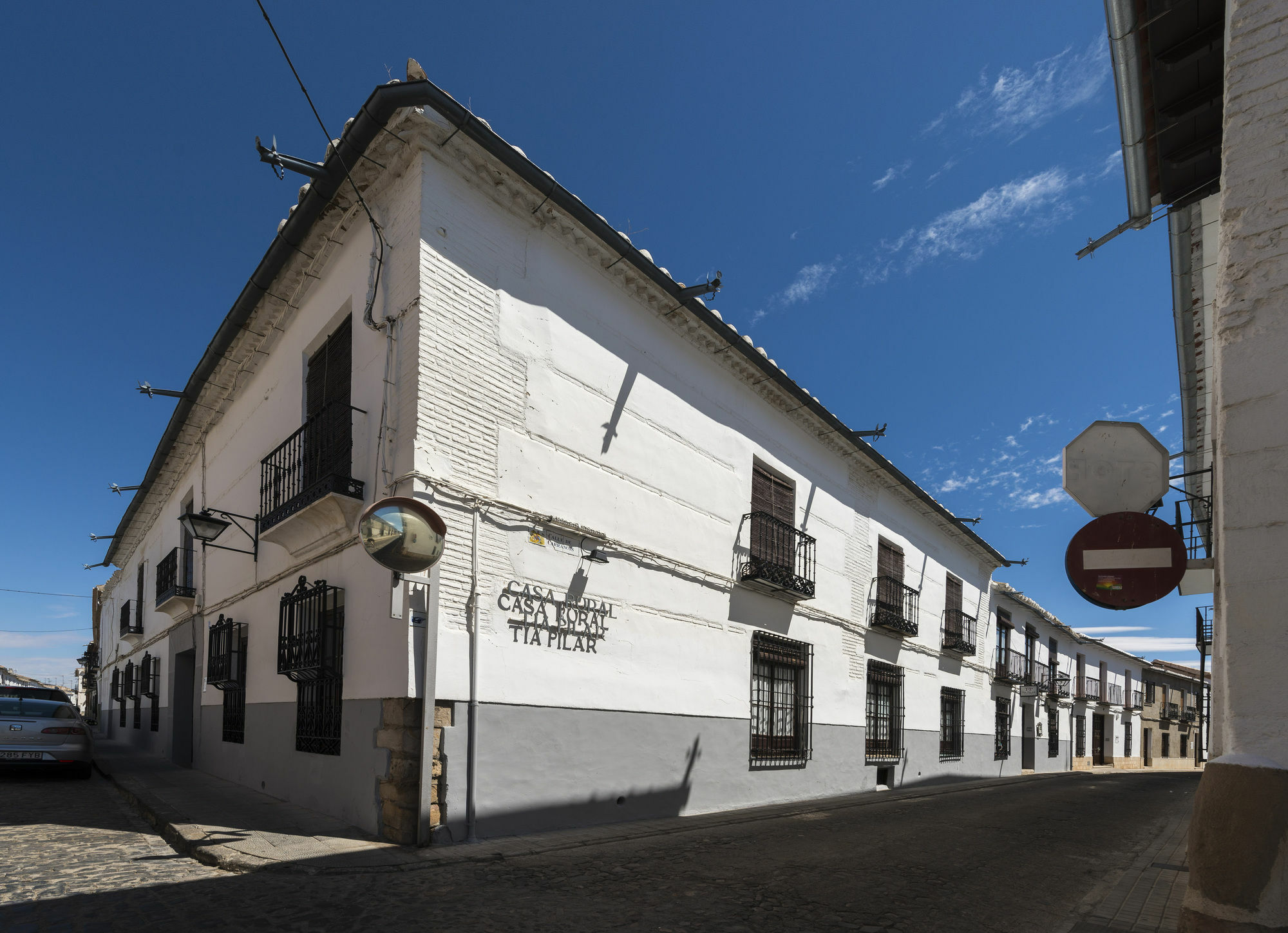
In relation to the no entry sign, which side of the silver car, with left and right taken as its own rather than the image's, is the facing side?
back

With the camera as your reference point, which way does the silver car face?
facing away from the viewer

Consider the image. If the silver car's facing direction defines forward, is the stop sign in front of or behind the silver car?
behind

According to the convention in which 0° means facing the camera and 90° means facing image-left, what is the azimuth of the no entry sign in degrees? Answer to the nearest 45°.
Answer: approximately 0°

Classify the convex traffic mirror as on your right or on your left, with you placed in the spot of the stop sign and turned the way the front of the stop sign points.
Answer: on your left

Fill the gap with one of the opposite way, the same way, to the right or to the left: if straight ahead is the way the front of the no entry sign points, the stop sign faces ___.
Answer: the opposite way

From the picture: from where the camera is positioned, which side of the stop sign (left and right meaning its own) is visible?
back

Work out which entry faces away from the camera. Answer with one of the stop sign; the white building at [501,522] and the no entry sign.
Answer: the stop sign

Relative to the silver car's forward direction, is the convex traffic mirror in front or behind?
behind

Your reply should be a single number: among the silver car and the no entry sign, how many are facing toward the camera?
1
